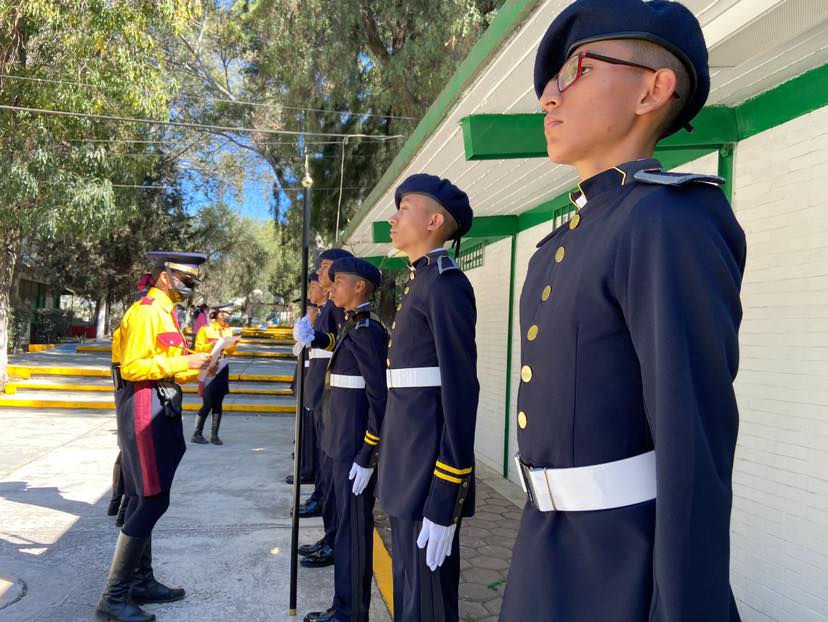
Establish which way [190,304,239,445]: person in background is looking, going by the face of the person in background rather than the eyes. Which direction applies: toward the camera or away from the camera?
toward the camera

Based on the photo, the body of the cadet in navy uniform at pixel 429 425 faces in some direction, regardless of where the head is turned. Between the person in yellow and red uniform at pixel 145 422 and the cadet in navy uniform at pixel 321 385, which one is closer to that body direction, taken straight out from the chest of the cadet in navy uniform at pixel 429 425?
the person in yellow and red uniform

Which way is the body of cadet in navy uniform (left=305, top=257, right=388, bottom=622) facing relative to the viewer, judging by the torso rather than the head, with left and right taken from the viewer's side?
facing to the left of the viewer

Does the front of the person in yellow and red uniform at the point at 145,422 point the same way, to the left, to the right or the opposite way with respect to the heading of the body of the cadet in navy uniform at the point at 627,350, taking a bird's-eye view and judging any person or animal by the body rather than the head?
the opposite way

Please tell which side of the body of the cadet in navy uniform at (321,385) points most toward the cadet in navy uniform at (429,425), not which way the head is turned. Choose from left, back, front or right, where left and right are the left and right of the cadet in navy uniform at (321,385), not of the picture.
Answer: left

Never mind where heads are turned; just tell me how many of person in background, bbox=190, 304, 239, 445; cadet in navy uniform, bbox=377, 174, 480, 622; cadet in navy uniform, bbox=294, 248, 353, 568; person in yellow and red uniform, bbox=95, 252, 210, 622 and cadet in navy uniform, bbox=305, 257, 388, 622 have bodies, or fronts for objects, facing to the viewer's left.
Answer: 3

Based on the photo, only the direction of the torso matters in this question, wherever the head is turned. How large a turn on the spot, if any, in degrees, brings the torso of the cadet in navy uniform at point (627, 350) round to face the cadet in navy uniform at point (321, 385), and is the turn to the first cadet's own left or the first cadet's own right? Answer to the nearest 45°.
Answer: approximately 90° to the first cadet's own right

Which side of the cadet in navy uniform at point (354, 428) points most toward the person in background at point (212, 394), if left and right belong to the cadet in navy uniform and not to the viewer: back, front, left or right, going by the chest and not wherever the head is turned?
right

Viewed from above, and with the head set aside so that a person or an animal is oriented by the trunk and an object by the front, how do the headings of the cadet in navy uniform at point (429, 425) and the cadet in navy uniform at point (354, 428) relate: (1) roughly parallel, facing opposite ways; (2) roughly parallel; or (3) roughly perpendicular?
roughly parallel

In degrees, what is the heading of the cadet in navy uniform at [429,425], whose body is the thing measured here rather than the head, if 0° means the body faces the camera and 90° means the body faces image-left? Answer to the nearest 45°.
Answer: approximately 90°

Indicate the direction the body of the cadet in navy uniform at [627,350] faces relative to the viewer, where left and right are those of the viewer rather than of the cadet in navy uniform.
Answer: facing the viewer and to the left of the viewer

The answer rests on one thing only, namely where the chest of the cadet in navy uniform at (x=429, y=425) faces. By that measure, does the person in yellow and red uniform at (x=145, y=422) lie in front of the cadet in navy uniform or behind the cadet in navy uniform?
in front

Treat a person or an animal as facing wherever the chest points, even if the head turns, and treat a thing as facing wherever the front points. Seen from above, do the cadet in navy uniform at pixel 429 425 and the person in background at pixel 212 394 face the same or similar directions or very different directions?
very different directions

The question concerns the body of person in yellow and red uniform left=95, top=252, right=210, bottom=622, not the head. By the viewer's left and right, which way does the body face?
facing to the right of the viewer

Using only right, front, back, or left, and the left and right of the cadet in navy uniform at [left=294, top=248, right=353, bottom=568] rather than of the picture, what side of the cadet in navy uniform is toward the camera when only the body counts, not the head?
left
